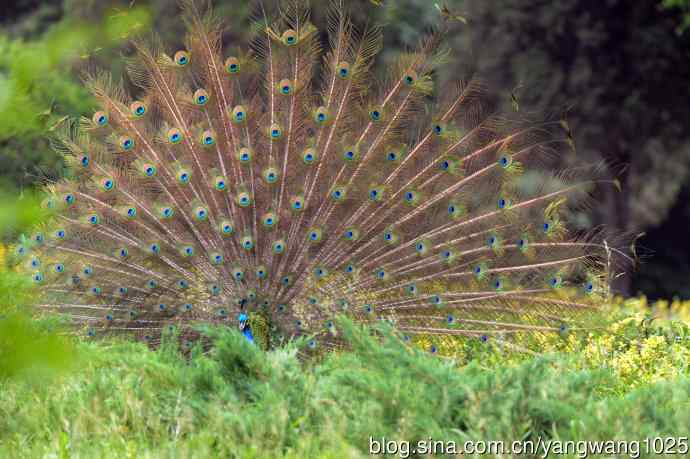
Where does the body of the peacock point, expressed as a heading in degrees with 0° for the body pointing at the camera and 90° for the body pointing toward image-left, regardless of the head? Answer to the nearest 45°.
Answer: approximately 45°
